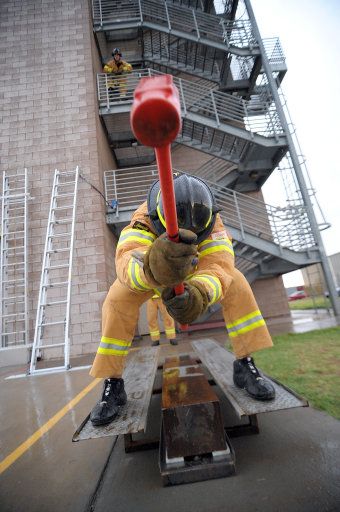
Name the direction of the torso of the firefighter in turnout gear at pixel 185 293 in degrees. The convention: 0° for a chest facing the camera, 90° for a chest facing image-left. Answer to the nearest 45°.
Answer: approximately 0°

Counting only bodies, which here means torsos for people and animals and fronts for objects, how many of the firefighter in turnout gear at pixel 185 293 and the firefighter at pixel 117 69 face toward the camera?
2

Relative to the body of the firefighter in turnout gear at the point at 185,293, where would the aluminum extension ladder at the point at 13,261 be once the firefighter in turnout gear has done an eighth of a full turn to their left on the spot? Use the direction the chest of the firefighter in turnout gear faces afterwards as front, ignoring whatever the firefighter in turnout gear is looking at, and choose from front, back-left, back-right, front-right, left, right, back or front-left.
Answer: back
